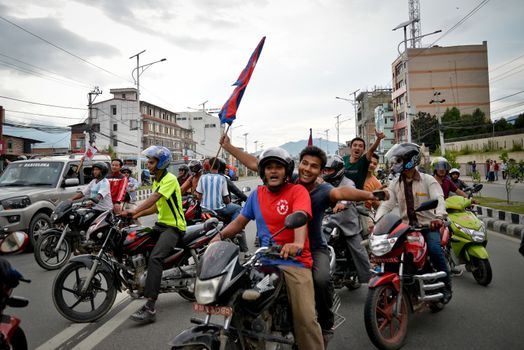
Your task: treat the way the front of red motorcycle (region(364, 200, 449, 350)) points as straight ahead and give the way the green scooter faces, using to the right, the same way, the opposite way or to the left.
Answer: to the left

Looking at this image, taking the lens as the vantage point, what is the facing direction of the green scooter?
facing the viewer and to the right of the viewer

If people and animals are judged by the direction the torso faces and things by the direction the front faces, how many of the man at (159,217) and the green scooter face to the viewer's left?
1

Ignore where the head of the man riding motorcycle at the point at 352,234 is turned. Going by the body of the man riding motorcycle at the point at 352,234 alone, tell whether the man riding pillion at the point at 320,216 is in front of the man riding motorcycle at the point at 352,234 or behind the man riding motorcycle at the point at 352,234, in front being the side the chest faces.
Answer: in front

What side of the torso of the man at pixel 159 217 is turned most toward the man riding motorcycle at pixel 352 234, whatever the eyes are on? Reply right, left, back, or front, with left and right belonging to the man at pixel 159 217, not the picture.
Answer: back

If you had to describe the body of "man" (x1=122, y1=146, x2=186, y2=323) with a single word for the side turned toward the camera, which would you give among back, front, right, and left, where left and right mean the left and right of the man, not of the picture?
left

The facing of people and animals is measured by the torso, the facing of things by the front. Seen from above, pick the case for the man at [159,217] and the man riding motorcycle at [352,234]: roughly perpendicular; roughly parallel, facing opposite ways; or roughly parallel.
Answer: roughly parallel

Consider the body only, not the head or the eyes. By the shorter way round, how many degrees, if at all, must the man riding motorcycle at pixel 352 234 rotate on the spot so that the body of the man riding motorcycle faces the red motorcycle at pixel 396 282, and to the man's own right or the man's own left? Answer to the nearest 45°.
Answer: approximately 45° to the man's own left

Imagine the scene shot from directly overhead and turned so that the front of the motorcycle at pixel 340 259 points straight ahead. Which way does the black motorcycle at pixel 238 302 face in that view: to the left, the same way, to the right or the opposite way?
the same way

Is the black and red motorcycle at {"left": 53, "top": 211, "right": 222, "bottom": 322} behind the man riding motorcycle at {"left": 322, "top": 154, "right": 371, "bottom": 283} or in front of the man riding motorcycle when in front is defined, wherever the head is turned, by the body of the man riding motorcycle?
in front

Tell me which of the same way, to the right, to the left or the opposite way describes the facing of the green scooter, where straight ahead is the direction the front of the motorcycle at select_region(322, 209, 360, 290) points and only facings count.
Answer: to the left

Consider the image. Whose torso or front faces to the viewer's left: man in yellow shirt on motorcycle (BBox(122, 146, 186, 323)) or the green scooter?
the man in yellow shirt on motorcycle

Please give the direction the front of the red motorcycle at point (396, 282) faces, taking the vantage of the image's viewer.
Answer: facing the viewer and to the left of the viewer

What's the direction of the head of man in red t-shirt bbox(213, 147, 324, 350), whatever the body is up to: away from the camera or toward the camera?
toward the camera
